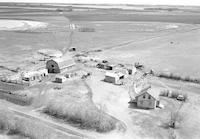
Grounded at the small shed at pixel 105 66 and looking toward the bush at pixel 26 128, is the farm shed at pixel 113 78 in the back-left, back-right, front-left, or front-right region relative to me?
front-left

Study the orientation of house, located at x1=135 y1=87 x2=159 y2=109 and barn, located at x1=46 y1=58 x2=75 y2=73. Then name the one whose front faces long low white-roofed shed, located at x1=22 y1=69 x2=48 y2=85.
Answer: barn, located at x1=46 y1=58 x2=75 y2=73

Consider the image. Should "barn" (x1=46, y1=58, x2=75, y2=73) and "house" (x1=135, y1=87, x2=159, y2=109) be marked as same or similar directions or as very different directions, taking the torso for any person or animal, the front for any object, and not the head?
same or similar directions

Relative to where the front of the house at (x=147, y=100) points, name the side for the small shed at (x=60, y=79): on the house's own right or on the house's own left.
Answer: on the house's own right

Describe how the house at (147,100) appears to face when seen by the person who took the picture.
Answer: facing the viewer

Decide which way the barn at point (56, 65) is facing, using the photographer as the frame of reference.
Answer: facing the viewer and to the left of the viewer

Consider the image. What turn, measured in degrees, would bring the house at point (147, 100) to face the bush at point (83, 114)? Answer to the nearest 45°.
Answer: approximately 45° to its right

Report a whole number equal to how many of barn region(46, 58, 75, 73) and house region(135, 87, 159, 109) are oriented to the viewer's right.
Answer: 0

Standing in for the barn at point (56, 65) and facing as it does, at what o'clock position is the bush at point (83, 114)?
The bush is roughly at 10 o'clock from the barn.

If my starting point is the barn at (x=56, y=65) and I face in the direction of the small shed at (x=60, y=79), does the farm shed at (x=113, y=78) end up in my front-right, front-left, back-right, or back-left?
front-left

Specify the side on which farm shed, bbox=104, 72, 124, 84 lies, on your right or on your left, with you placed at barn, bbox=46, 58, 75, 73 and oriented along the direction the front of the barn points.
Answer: on your left

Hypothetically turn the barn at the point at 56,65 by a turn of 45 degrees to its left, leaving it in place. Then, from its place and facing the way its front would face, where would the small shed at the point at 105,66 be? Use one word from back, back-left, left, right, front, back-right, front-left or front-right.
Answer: left

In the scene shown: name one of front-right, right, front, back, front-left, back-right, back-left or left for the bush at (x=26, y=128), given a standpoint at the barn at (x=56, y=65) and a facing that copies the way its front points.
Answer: front-left
